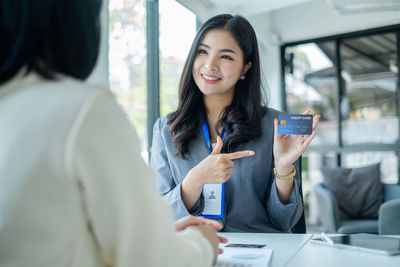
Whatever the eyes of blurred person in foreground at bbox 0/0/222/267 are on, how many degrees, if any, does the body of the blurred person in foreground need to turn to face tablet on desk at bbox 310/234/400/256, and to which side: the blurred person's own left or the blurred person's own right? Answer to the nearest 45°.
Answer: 0° — they already face it

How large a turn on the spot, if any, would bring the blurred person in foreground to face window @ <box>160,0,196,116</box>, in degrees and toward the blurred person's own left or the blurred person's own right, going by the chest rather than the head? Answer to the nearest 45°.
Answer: approximately 45° to the blurred person's own left

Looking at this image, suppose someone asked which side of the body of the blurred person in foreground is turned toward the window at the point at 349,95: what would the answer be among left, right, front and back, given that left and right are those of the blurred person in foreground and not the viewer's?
front

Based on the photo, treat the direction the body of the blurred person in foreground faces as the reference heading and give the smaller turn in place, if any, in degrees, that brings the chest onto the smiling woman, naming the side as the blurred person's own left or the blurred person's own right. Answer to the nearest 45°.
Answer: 0° — they already face them

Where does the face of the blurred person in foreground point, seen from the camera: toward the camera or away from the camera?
away from the camera

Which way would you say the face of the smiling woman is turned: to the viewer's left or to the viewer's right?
to the viewer's left

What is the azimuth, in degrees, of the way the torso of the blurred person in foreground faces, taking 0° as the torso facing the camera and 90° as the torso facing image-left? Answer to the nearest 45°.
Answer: approximately 225°
